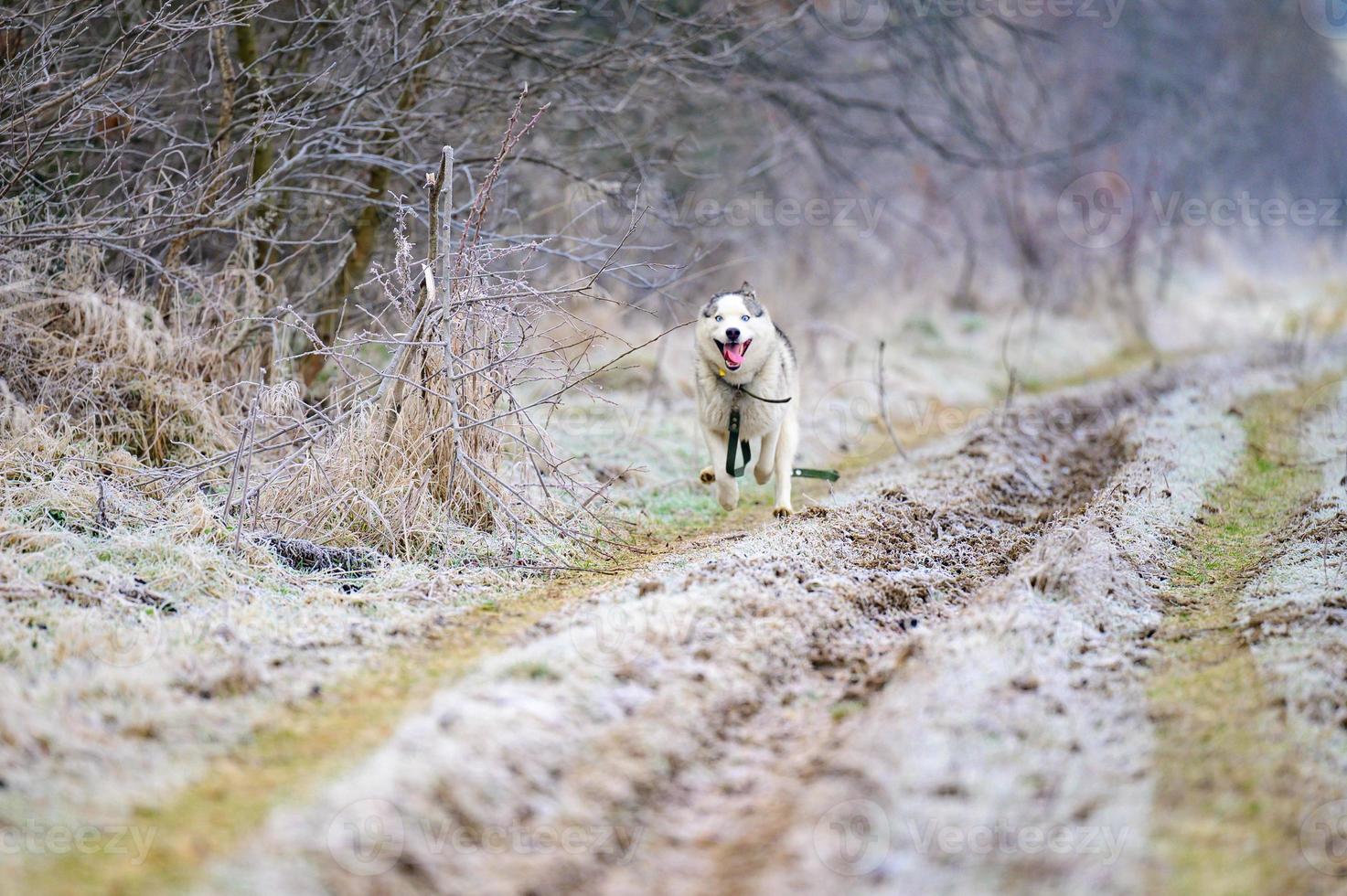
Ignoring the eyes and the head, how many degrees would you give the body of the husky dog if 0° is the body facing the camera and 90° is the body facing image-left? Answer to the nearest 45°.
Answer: approximately 0°
